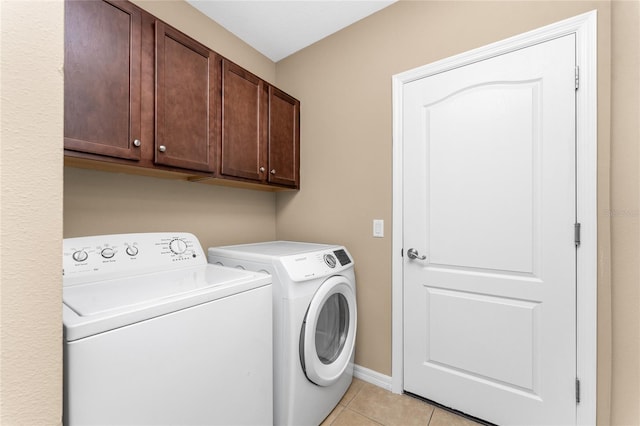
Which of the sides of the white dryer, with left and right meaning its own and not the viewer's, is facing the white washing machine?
right

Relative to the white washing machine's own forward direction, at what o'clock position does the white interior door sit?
The white interior door is roughly at 11 o'clock from the white washing machine.

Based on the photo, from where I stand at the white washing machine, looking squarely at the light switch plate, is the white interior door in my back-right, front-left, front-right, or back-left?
front-right

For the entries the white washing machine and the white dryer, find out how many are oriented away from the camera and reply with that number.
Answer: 0

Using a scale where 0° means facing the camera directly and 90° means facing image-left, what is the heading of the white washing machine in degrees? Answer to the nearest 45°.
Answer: approximately 315°

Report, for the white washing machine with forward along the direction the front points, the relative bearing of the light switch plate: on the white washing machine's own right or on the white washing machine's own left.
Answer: on the white washing machine's own left

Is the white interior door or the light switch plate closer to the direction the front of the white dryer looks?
the white interior door

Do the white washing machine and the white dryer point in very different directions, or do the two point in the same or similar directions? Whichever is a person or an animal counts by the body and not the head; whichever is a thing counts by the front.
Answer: same or similar directions

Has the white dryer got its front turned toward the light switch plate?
no

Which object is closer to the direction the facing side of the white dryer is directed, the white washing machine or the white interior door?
the white interior door
